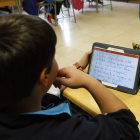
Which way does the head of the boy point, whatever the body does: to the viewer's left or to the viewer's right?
to the viewer's right

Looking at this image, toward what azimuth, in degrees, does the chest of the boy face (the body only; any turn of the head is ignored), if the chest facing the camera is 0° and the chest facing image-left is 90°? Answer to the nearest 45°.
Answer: approximately 225°

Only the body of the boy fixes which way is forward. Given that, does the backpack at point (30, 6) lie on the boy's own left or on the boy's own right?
on the boy's own left
